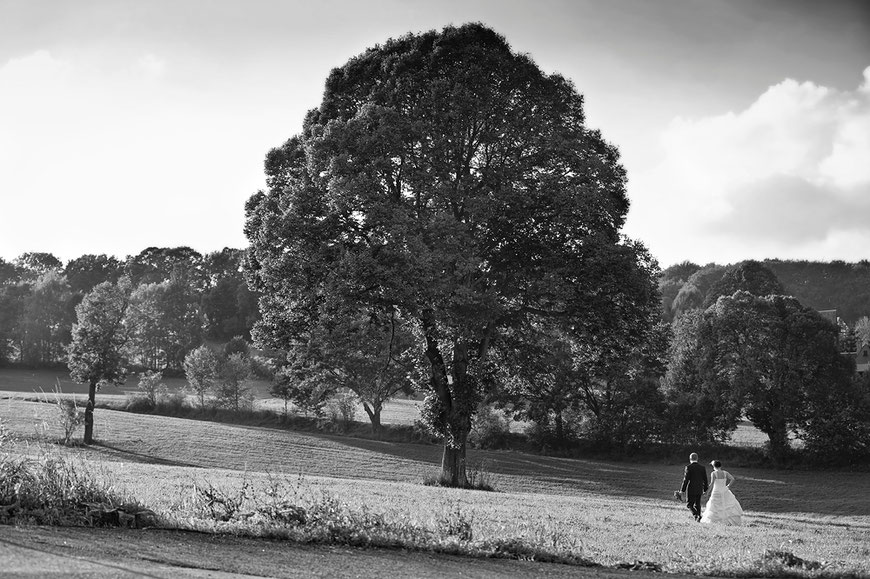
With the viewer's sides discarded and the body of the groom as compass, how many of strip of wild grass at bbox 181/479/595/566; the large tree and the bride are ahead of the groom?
1

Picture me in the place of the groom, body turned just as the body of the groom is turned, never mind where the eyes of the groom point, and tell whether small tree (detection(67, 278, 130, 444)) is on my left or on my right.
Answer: on my left

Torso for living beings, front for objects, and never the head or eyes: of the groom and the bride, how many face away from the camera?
2

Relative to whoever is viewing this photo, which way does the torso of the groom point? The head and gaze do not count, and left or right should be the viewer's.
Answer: facing away from the viewer

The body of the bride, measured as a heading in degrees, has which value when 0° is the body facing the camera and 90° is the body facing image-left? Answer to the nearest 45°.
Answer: approximately 180°

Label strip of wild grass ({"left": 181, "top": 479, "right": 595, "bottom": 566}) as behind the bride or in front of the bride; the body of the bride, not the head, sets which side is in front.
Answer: behind
